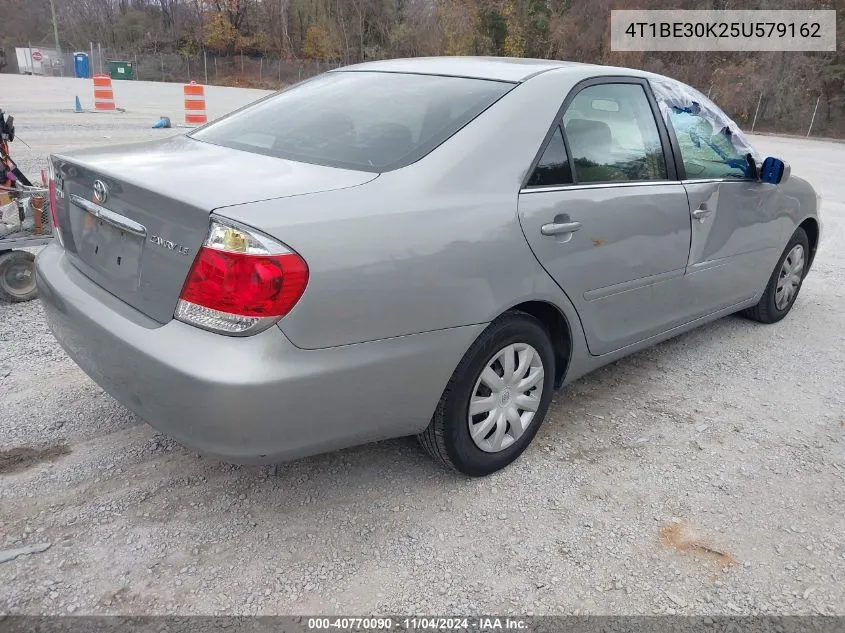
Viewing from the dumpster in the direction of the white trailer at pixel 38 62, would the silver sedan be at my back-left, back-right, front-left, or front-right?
back-left

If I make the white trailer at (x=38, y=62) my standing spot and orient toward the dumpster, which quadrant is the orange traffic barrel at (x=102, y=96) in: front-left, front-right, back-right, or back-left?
front-right

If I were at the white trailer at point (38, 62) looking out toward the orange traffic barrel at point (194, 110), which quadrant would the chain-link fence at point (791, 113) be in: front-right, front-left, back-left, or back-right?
front-left

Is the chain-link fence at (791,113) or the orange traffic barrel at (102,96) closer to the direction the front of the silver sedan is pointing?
the chain-link fence

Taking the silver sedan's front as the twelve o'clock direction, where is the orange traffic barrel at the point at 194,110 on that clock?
The orange traffic barrel is roughly at 10 o'clock from the silver sedan.

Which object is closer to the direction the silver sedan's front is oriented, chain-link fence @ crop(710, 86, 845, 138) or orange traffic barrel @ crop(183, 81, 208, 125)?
the chain-link fence

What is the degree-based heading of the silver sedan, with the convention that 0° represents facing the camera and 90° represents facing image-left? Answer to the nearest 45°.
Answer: approximately 225°

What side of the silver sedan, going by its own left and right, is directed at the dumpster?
left

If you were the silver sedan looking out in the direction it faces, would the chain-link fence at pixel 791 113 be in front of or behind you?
in front

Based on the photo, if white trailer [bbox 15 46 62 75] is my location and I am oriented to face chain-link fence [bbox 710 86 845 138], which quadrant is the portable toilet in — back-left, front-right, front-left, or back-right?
front-right

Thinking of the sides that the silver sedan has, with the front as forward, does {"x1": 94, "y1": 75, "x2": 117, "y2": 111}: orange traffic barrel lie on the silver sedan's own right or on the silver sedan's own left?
on the silver sedan's own left

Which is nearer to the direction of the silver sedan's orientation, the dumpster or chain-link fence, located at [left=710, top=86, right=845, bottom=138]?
the chain-link fence

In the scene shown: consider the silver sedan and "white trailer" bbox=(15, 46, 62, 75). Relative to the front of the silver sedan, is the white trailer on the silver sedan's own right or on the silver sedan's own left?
on the silver sedan's own left

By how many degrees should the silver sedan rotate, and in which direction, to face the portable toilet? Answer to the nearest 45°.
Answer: approximately 90° to its left
